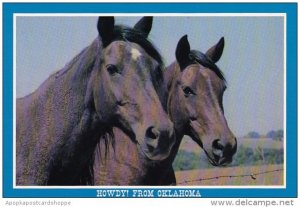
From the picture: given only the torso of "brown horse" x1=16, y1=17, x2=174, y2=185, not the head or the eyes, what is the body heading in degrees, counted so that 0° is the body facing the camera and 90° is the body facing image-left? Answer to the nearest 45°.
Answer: approximately 315°

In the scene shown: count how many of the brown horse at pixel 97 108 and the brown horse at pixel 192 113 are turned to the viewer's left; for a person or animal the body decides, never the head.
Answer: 0

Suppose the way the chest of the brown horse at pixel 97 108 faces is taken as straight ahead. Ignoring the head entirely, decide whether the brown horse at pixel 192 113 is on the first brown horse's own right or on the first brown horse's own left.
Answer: on the first brown horse's own left

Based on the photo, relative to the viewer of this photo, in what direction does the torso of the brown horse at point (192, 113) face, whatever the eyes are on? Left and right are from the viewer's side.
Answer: facing the viewer and to the right of the viewer

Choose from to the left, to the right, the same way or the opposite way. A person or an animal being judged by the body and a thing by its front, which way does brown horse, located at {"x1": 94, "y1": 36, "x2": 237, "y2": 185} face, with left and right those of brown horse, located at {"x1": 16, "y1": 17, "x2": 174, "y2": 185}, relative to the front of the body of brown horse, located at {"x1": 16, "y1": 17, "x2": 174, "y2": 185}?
the same way

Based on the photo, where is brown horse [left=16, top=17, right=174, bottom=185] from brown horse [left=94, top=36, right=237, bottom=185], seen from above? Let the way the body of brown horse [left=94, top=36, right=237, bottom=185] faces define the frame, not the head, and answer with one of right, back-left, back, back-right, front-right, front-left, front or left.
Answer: right
